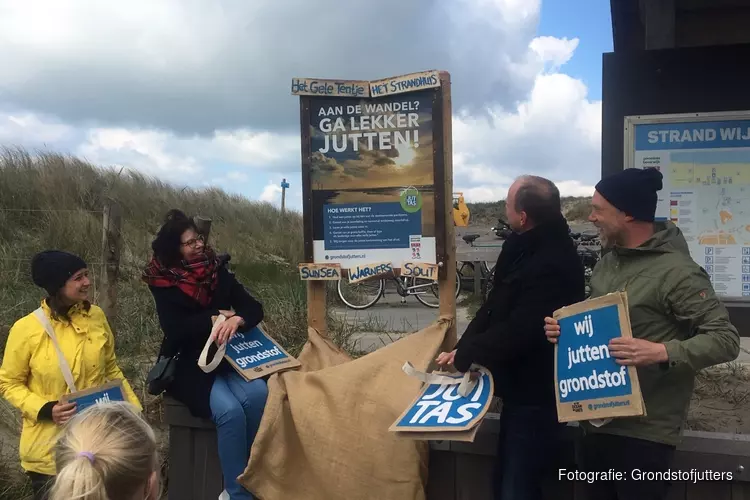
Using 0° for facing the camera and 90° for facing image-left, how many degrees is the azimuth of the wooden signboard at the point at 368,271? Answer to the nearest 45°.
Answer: approximately 0°

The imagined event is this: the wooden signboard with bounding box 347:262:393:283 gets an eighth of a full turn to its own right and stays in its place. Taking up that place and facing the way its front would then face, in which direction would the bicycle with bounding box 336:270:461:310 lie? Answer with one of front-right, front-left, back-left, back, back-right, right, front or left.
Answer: back-right

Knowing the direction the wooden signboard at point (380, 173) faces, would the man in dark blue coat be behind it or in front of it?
in front

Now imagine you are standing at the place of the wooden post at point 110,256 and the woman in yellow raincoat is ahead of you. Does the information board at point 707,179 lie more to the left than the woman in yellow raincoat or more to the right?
left

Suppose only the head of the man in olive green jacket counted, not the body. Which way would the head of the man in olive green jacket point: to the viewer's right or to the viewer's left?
to the viewer's left

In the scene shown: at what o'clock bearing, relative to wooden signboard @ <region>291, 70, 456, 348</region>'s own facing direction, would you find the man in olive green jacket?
The man in olive green jacket is roughly at 11 o'clock from the wooden signboard.

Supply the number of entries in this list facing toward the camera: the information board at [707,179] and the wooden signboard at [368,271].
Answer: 2

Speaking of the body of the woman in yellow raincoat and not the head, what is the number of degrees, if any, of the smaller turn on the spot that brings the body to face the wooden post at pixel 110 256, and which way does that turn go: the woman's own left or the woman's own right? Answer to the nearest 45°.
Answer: approximately 135° to the woman's own left

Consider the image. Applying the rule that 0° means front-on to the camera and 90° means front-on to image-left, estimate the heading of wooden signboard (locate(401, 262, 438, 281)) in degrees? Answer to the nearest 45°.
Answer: approximately 0°

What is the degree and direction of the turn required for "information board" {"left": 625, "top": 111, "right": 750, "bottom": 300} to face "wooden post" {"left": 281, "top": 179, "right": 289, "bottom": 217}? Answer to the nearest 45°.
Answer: approximately 135° to its right

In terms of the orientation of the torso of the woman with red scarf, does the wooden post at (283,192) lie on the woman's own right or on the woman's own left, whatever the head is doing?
on the woman's own left
